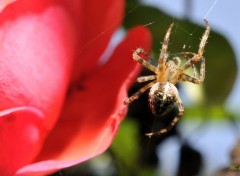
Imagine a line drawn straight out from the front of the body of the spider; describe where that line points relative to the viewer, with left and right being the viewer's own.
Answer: facing away from the viewer
